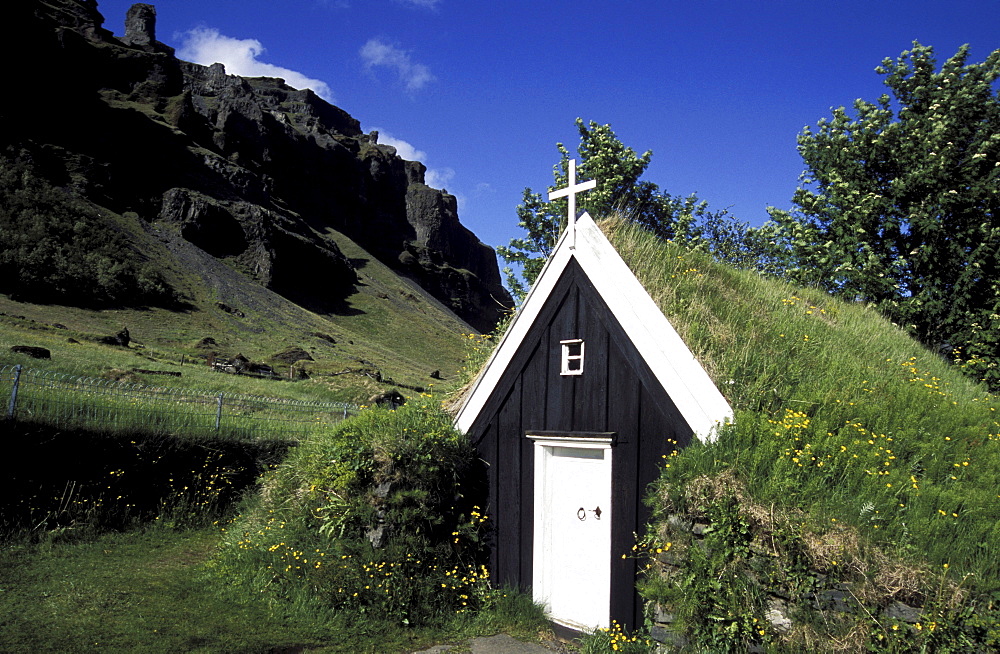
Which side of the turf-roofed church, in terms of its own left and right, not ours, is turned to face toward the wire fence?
right

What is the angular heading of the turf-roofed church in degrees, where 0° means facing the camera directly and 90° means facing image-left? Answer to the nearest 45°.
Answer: approximately 45°

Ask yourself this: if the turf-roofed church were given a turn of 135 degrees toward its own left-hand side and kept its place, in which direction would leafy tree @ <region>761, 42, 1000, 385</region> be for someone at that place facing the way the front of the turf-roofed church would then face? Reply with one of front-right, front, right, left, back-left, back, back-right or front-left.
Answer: front-left

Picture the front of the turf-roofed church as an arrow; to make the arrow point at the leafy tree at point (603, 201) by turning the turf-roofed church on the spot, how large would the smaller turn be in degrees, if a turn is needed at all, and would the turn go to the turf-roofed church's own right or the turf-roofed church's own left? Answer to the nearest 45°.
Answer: approximately 135° to the turf-roofed church's own right

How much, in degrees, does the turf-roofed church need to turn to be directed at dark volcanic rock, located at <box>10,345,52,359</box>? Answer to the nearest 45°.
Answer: approximately 90° to its right

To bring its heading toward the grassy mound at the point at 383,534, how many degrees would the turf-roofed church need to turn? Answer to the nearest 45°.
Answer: approximately 45° to its right
